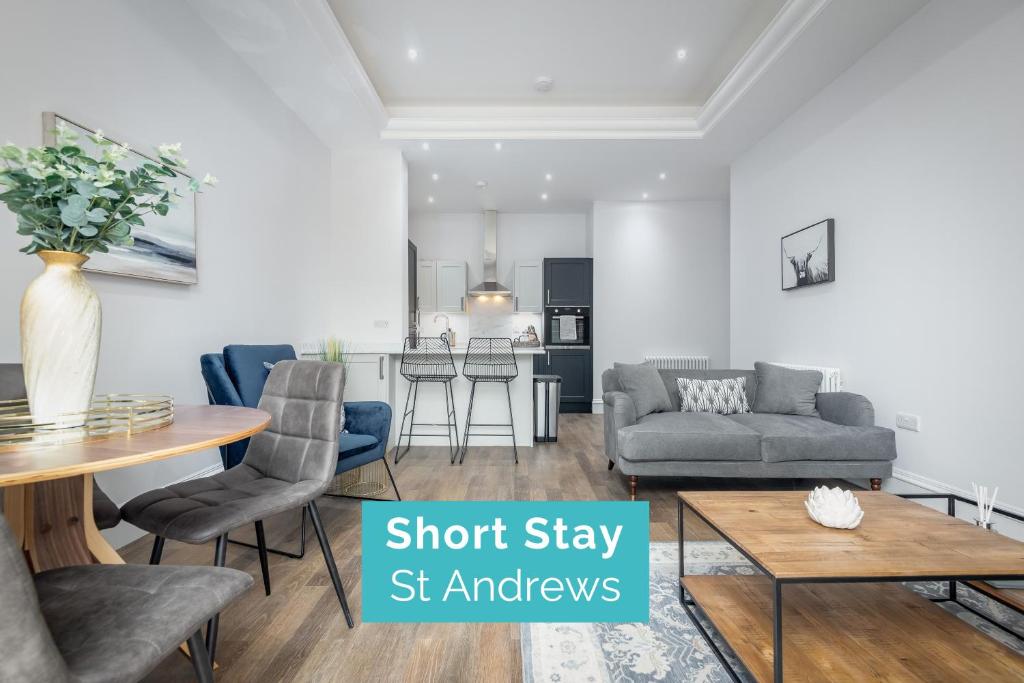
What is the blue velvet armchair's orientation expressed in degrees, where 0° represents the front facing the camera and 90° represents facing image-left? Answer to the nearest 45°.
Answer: approximately 315°

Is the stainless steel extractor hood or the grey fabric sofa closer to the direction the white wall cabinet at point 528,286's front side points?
the grey fabric sofa

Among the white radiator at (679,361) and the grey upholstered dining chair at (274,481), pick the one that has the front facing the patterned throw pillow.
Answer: the white radiator

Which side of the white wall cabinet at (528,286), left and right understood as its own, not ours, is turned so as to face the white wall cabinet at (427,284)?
right

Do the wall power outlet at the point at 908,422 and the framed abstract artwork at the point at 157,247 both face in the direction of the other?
yes

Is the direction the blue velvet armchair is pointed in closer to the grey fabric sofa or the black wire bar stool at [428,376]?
the grey fabric sofa

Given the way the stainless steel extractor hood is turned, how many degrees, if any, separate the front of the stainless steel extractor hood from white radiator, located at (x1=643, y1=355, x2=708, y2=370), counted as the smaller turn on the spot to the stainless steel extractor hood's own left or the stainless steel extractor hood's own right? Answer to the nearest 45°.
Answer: approximately 90° to the stainless steel extractor hood's own left

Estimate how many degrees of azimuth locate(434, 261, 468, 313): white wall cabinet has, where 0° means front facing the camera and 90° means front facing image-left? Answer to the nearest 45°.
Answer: approximately 0°

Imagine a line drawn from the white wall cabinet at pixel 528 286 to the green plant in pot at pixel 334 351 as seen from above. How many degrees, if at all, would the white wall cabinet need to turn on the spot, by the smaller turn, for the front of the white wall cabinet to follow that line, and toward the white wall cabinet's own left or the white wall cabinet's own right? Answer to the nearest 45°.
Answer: approximately 45° to the white wall cabinet's own right

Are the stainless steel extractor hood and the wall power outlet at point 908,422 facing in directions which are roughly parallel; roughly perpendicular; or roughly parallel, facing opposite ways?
roughly perpendicular

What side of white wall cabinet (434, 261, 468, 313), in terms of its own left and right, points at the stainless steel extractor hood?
left

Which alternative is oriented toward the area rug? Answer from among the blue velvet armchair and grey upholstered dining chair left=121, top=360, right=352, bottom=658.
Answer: the blue velvet armchair

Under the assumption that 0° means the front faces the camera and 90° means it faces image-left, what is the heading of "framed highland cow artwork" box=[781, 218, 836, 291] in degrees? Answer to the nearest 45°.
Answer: approximately 45°

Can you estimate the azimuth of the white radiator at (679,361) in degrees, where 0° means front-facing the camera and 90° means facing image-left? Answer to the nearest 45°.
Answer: approximately 0°

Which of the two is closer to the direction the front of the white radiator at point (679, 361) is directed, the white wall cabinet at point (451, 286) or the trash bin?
the trash bin
